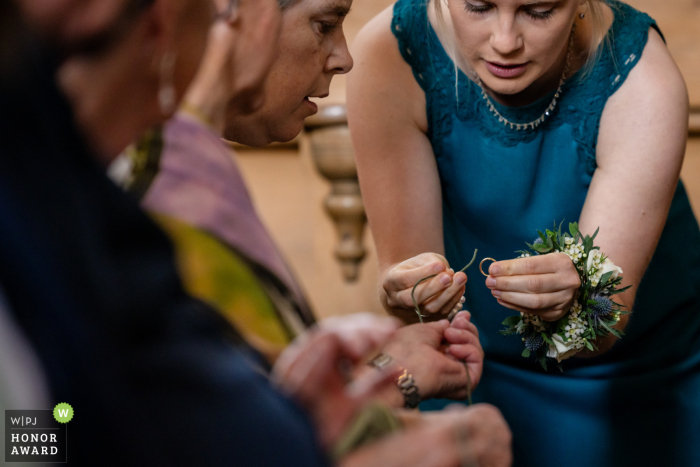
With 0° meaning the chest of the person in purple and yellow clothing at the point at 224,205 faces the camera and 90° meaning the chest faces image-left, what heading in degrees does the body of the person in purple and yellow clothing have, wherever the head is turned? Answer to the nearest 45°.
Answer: approximately 270°

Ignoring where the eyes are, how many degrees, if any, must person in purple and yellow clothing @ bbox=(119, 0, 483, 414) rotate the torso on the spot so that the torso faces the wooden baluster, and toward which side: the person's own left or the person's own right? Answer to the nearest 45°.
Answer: approximately 90° to the person's own left

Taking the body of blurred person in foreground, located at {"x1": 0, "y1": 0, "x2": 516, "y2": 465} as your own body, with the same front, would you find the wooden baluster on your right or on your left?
on your left

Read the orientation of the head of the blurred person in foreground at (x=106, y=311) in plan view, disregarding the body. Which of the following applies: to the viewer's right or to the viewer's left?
to the viewer's right

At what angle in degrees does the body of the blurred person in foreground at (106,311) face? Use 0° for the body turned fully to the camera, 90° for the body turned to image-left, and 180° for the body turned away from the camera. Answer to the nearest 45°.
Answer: approximately 270°

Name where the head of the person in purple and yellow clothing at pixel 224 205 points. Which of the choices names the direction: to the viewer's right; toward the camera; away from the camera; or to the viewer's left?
to the viewer's right

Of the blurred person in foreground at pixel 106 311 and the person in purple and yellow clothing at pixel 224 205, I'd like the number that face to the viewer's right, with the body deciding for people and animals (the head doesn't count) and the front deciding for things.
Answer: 2

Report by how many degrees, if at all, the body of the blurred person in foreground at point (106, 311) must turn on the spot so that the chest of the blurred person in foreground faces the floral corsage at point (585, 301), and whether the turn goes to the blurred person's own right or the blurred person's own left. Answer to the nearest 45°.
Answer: approximately 45° to the blurred person's own left

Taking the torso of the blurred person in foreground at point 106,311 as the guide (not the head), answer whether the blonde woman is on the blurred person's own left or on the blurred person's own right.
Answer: on the blurred person's own left
